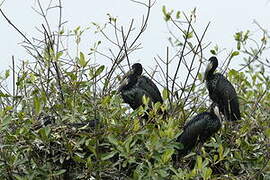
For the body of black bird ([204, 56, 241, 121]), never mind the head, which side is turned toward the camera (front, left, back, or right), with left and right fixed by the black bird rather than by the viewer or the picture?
left

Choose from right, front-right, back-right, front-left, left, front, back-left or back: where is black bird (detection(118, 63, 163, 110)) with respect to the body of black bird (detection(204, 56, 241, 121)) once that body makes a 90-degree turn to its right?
left

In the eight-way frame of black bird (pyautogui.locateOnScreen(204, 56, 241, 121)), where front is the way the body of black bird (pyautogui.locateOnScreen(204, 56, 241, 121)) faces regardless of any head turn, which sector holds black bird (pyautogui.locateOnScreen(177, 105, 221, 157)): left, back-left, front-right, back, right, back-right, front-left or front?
left

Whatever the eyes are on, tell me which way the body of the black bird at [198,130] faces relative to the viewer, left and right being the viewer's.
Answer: facing to the right of the viewer

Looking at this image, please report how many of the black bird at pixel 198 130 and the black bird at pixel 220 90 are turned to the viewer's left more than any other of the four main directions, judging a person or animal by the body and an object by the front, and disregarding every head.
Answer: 1

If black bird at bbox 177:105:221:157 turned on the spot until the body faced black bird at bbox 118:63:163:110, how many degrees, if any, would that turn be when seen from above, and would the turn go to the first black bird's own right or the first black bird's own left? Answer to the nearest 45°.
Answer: approximately 135° to the first black bird's own left

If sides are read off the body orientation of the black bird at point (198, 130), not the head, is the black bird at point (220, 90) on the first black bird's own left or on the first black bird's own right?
on the first black bird's own left

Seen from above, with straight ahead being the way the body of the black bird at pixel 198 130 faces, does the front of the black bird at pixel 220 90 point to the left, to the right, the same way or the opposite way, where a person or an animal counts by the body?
the opposite way
